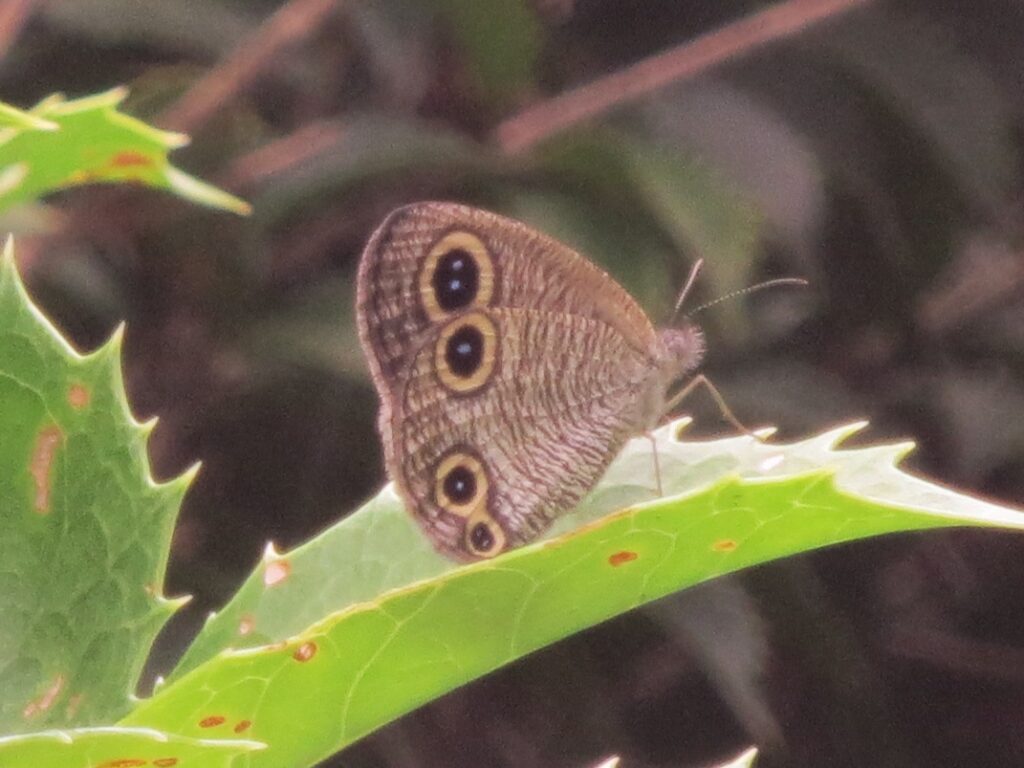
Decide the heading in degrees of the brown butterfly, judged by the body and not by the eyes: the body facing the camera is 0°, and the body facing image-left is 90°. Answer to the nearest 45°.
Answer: approximately 270°
